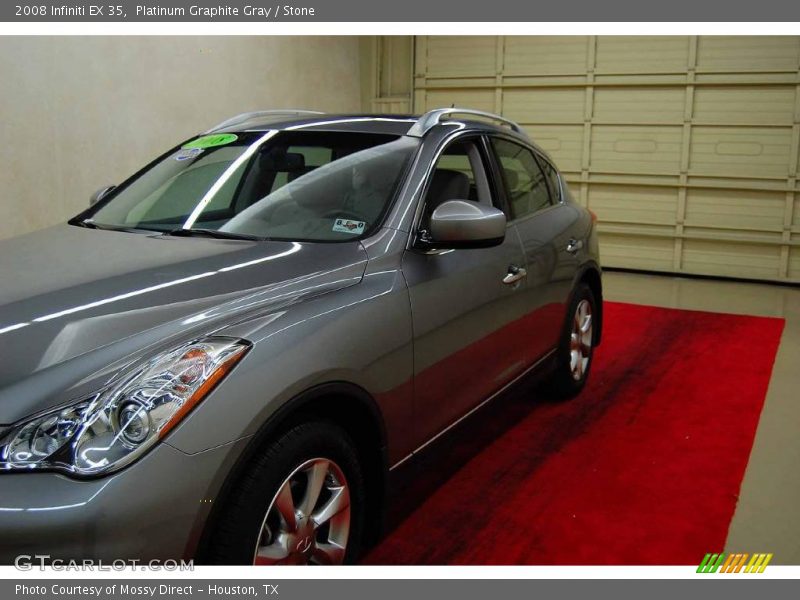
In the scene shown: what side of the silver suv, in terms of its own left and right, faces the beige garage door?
back
